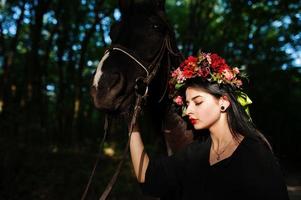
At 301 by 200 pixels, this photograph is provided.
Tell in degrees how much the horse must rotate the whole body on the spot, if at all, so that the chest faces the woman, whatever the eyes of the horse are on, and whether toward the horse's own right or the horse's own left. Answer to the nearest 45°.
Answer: approximately 90° to the horse's own left

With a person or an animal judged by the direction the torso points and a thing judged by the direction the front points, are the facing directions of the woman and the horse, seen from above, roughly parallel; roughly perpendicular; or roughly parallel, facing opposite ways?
roughly parallel

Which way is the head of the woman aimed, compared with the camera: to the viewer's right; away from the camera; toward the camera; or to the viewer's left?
to the viewer's left

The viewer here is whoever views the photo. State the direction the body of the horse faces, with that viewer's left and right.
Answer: facing the viewer and to the left of the viewer

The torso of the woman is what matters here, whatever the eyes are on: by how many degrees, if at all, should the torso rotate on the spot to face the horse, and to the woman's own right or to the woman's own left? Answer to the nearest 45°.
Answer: approximately 90° to the woman's own right

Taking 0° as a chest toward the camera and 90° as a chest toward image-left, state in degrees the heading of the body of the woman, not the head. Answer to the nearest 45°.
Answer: approximately 45°

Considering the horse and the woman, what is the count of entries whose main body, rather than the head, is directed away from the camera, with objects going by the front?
0
